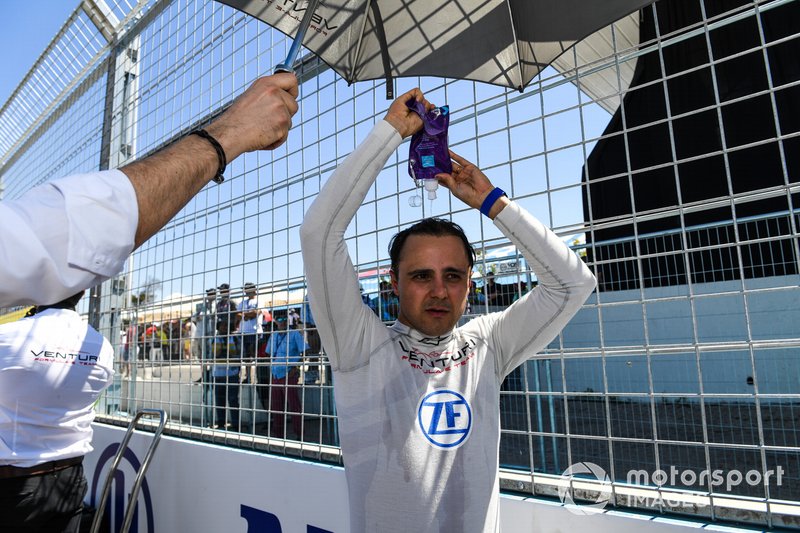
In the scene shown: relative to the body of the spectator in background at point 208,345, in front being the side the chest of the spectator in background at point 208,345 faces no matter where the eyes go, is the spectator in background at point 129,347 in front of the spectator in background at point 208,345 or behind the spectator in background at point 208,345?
behind

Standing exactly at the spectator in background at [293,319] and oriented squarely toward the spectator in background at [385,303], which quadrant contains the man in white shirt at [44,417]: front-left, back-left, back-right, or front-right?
back-right

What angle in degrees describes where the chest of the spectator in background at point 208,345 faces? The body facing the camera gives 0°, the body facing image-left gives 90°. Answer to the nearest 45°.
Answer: approximately 0°

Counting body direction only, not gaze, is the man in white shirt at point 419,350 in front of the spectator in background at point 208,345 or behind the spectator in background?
in front

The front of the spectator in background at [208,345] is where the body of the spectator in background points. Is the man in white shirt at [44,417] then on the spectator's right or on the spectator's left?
on the spectator's right
